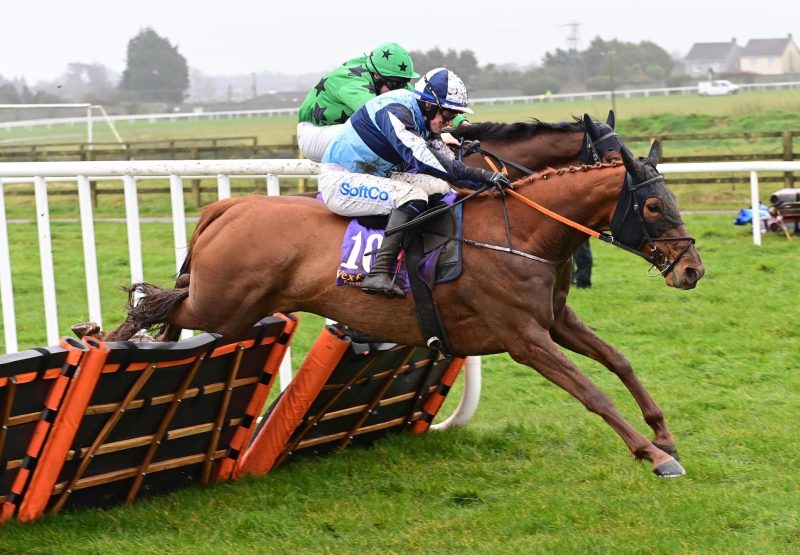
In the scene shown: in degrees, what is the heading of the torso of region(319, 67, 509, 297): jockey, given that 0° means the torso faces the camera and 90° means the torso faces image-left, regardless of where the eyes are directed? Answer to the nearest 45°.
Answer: approximately 270°

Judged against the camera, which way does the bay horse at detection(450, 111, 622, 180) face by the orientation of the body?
to the viewer's right

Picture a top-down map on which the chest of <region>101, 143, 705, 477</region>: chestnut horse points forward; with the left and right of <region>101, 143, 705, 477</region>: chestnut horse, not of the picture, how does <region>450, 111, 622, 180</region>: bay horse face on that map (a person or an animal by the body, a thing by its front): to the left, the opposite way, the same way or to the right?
the same way

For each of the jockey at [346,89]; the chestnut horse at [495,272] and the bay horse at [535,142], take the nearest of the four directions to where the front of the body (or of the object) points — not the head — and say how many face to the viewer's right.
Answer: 3

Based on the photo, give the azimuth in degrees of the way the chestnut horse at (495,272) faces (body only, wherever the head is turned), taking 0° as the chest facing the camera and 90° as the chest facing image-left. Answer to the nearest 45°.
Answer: approximately 270°

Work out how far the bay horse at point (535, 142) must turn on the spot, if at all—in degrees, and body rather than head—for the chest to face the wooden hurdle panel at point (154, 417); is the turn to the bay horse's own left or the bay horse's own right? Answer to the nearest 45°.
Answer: approximately 135° to the bay horse's own right

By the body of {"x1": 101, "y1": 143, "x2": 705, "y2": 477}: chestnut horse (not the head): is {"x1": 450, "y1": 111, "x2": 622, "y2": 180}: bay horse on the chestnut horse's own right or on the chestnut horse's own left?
on the chestnut horse's own left

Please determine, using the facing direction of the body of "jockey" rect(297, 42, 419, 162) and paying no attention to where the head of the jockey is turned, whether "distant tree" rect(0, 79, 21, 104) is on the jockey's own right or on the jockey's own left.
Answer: on the jockey's own left

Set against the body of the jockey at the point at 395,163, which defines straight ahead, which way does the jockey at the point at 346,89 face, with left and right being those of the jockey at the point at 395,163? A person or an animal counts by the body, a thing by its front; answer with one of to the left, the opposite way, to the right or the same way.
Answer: the same way

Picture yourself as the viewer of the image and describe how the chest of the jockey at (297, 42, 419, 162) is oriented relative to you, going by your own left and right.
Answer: facing to the right of the viewer

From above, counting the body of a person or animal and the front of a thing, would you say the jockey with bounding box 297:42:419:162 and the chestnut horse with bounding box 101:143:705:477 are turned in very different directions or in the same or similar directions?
same or similar directions

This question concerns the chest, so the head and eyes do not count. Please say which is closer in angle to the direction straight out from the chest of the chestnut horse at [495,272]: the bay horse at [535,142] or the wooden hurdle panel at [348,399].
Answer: the bay horse
